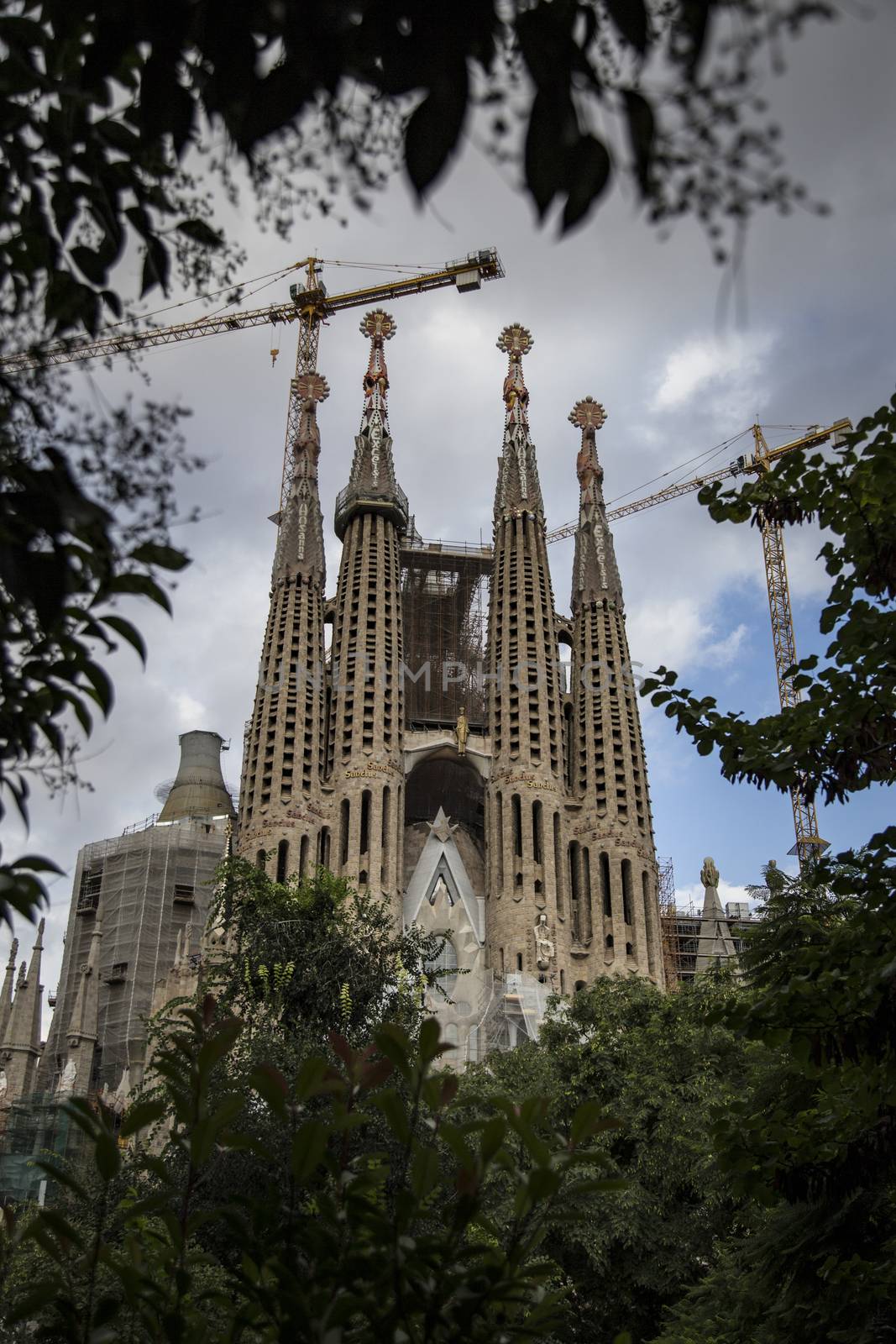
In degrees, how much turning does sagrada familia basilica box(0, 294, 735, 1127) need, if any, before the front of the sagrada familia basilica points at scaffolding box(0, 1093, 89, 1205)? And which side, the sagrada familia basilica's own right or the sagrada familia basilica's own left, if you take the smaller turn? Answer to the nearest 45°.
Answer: approximately 90° to the sagrada familia basilica's own right
